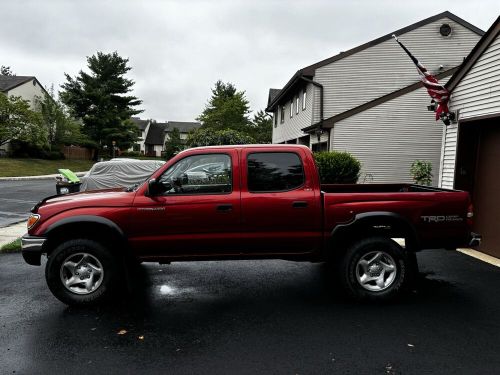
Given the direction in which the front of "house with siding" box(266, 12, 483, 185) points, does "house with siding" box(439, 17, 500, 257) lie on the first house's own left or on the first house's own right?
on the first house's own left

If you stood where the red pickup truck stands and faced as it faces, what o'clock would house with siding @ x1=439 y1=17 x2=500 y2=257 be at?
The house with siding is roughly at 5 o'clock from the red pickup truck.

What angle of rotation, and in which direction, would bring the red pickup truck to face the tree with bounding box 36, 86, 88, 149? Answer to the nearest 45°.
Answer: approximately 45° to its right

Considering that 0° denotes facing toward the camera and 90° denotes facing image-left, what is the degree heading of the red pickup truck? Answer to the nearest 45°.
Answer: approximately 90°

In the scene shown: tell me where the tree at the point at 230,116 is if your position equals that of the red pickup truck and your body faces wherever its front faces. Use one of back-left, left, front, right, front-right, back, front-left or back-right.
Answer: right

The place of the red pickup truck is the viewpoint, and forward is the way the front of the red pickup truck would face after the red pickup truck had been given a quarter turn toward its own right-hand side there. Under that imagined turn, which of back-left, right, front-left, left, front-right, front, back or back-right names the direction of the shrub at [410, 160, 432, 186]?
front-right

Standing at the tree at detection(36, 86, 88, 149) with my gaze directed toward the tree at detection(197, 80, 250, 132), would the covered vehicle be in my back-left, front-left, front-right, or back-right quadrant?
front-right
